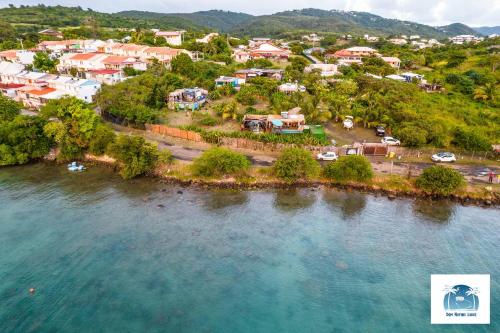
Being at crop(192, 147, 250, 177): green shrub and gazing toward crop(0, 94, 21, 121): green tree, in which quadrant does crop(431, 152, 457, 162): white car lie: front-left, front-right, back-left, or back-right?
back-right

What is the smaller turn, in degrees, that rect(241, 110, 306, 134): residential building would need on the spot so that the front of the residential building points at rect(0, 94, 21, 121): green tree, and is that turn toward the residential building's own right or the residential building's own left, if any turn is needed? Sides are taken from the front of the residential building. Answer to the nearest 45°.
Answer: approximately 90° to the residential building's own right

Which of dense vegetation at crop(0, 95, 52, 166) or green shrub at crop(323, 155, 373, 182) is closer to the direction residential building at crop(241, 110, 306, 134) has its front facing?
the green shrub

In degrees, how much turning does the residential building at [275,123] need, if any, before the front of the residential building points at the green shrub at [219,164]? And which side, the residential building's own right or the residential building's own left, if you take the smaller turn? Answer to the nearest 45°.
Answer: approximately 45° to the residential building's own right

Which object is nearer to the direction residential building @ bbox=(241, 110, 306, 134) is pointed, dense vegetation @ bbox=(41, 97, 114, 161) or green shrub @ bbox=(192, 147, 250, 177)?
the green shrub

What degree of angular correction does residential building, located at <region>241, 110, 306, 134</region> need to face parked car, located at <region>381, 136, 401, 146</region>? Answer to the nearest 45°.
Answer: approximately 90° to its left

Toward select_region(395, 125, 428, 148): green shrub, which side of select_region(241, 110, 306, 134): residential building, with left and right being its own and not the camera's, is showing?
left

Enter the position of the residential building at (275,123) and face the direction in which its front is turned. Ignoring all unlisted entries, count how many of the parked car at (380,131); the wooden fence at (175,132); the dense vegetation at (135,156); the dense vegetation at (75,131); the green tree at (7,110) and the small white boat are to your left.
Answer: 1

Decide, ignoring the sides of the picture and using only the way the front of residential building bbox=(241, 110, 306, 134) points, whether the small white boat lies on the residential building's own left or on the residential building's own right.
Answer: on the residential building's own right

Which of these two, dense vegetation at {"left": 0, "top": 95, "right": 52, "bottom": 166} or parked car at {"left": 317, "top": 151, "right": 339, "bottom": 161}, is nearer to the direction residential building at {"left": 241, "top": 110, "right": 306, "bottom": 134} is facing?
the parked car

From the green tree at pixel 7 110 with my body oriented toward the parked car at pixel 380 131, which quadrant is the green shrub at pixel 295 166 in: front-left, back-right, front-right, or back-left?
front-right

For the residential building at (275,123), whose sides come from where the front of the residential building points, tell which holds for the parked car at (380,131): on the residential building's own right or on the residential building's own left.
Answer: on the residential building's own left

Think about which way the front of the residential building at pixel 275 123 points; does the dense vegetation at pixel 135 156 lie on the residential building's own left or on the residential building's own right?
on the residential building's own right

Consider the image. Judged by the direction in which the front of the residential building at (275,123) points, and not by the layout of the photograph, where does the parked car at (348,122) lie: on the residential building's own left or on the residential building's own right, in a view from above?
on the residential building's own left

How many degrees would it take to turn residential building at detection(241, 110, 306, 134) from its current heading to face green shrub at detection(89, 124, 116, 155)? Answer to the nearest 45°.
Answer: approximately 90° to its right

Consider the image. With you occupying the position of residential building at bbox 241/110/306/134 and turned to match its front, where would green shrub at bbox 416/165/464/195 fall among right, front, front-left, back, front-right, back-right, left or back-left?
front-left

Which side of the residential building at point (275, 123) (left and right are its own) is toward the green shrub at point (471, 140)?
left

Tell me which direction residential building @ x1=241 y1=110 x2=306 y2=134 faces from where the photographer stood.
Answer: facing the viewer

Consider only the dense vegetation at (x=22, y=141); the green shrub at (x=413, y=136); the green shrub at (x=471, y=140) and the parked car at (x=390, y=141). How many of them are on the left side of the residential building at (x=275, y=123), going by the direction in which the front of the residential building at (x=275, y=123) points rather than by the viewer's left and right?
3
